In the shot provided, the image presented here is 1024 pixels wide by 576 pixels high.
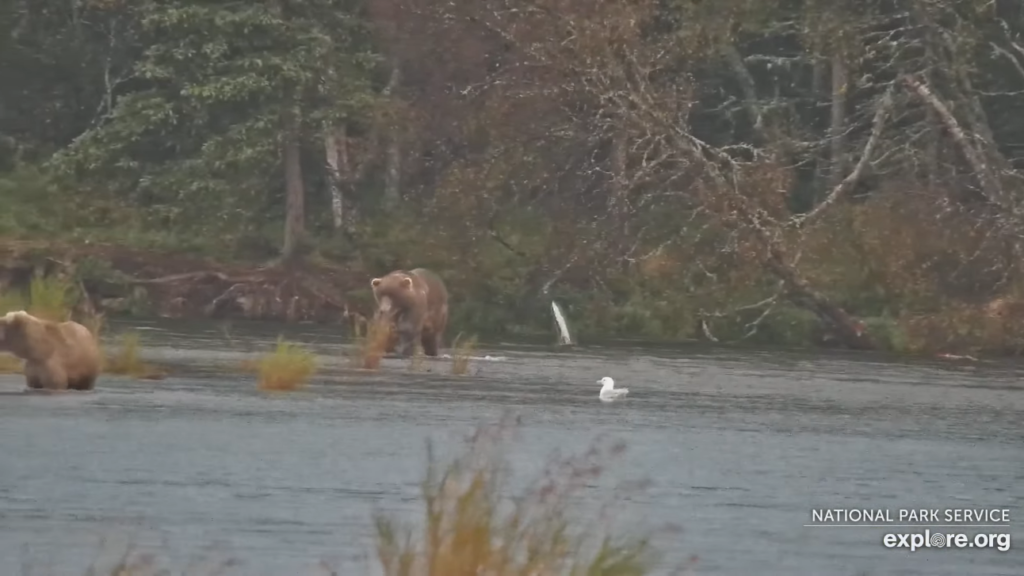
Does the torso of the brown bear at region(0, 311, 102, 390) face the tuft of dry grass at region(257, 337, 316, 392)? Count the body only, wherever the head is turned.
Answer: no

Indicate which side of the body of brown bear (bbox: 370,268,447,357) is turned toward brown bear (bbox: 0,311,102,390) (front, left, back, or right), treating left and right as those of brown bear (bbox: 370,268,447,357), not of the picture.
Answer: front

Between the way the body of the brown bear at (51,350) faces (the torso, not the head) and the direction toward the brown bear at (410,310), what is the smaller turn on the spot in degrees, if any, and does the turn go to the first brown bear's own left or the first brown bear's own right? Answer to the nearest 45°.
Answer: approximately 135° to the first brown bear's own right

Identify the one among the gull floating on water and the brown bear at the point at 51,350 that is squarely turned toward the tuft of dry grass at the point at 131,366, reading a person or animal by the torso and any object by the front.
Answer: the gull floating on water

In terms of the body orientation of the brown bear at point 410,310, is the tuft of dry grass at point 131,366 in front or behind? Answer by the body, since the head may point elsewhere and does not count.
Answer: in front

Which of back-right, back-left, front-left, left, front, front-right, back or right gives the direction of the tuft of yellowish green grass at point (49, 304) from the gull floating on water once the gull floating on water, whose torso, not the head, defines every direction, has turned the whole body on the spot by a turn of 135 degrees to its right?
back-left

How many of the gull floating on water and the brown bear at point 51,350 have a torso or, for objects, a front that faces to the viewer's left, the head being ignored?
2

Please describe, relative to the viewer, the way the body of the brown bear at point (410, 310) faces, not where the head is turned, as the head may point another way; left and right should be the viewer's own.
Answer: facing the viewer and to the left of the viewer

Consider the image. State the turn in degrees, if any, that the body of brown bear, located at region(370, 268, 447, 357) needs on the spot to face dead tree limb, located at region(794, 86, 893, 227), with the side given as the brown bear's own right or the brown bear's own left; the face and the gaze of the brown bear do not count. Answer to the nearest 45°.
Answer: approximately 180°

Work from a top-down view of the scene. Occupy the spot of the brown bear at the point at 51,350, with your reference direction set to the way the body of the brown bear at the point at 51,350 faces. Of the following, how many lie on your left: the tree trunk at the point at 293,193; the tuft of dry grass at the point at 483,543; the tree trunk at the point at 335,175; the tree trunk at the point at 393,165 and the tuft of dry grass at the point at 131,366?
1

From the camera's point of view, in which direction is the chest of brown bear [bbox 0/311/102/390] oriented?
to the viewer's left

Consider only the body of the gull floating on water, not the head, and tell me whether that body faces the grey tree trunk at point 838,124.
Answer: no

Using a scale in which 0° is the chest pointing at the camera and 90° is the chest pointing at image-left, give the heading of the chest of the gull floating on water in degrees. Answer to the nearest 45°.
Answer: approximately 90°

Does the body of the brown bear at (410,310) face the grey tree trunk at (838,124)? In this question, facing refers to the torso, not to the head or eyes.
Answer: no

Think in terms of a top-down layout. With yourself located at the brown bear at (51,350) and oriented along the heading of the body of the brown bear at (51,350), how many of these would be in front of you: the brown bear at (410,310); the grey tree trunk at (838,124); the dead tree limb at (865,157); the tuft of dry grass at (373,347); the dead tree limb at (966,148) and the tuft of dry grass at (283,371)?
0
